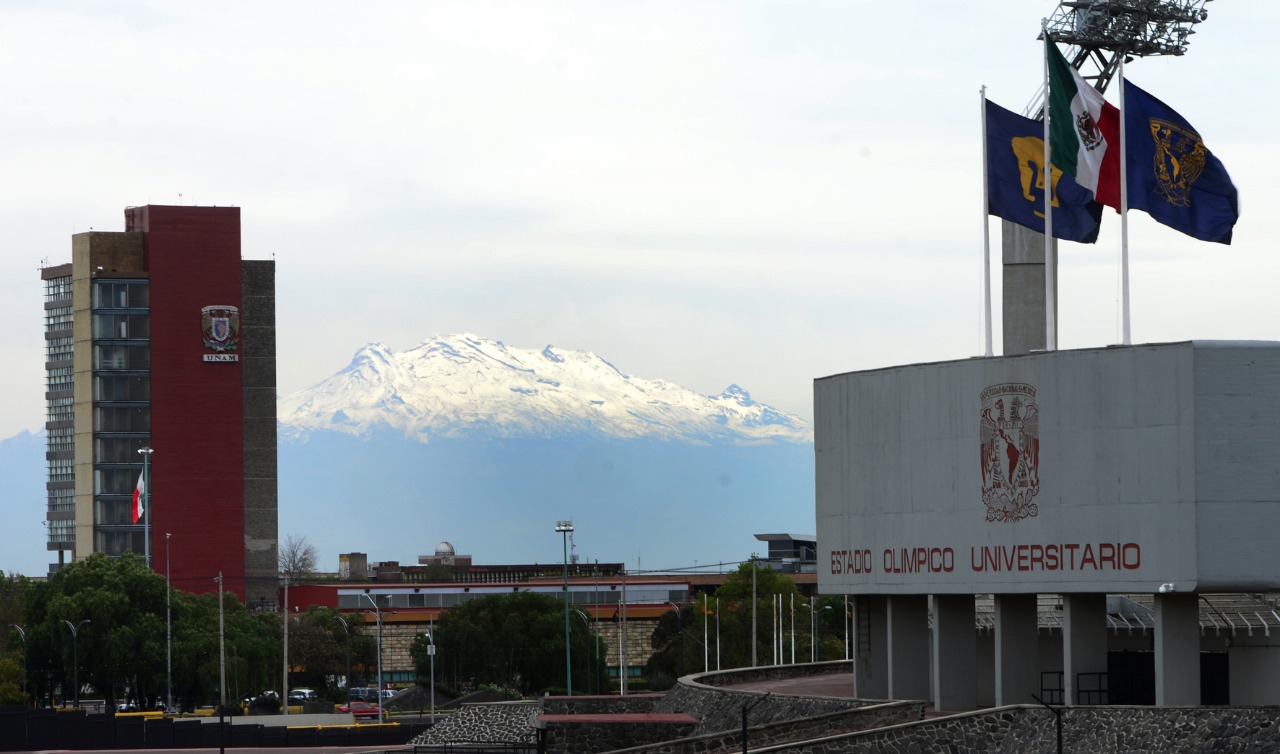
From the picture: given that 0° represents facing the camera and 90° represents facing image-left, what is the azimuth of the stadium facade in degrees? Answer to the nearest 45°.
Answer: approximately 45°

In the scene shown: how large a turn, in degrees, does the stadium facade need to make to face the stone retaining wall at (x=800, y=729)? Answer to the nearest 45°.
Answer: approximately 45° to its right
